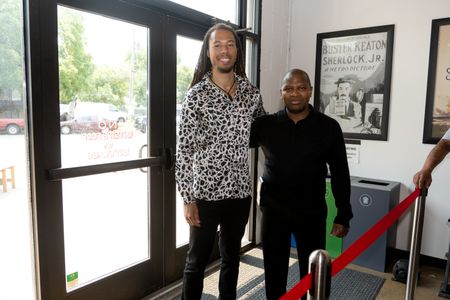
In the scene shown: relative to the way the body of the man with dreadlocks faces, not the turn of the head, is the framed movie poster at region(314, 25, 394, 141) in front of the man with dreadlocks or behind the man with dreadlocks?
behind

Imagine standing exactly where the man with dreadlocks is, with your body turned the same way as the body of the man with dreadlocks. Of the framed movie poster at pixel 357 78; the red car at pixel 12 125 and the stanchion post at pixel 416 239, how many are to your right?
1

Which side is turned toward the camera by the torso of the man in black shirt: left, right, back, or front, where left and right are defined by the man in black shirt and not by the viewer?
front

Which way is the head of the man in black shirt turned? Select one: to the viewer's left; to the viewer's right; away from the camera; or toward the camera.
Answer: toward the camera

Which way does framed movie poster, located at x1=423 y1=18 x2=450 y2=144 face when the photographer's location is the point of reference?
facing the viewer and to the left of the viewer

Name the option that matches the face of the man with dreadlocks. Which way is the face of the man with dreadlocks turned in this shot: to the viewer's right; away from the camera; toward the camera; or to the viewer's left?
toward the camera

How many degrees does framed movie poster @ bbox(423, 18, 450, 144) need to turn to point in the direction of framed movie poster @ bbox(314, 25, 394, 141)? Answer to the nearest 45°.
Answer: approximately 45° to its right

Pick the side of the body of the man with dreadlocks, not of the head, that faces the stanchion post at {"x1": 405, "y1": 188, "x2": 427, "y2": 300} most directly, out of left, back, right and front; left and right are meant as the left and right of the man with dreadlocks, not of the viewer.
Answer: left

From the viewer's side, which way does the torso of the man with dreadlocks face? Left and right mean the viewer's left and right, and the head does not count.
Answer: facing the viewer
